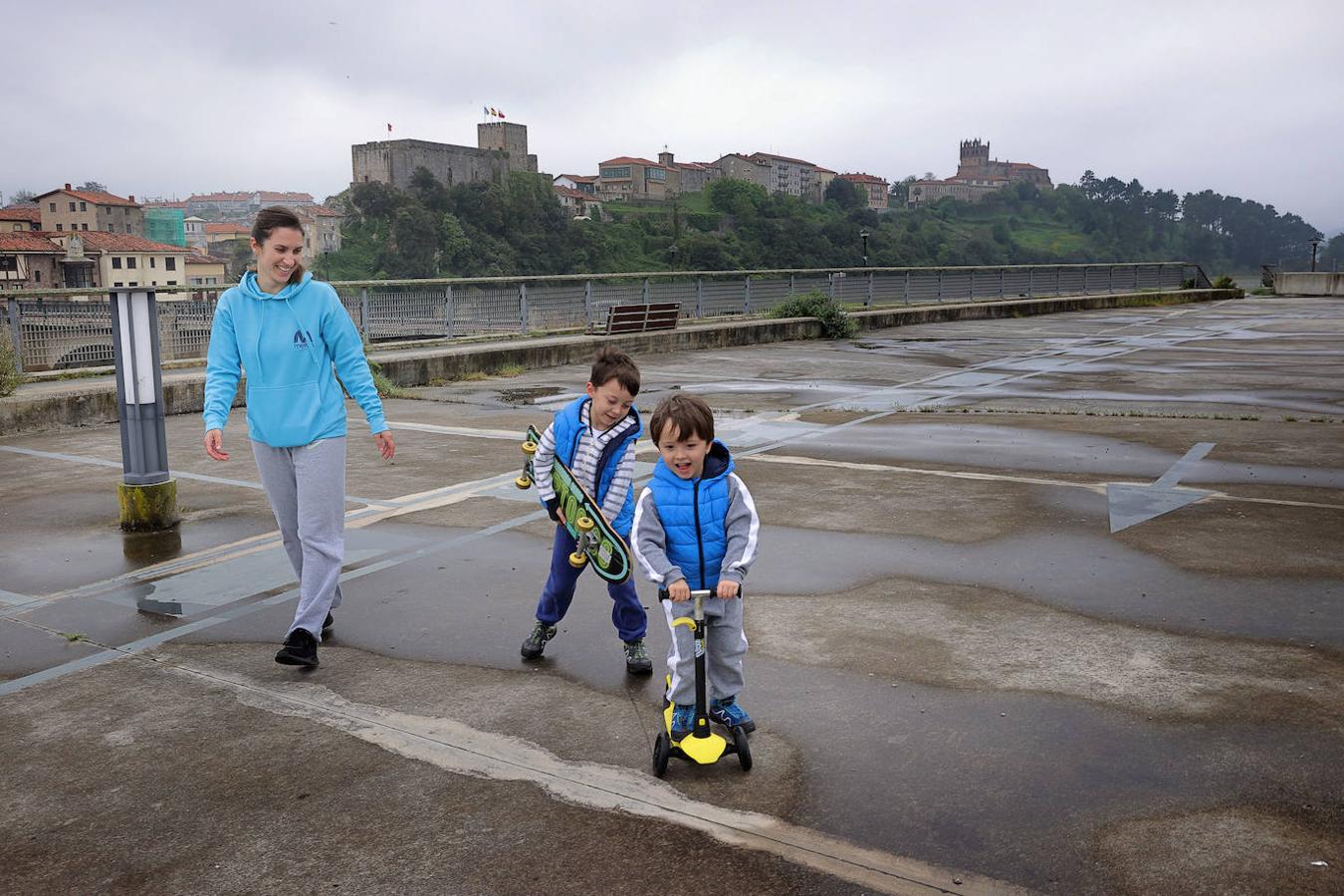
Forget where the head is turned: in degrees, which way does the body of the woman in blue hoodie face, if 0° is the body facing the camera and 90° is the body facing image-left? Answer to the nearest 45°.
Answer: approximately 0°

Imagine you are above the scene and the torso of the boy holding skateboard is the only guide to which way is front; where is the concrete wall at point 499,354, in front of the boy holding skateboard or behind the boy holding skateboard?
behind

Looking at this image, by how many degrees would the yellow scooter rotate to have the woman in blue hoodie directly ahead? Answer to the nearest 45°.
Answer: approximately 135° to its right

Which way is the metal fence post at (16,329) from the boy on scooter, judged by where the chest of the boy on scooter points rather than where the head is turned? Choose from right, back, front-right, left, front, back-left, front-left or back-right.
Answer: back-right

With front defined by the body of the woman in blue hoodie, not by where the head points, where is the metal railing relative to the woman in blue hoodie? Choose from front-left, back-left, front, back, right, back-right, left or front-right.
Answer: back

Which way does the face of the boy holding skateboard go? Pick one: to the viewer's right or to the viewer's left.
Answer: to the viewer's right

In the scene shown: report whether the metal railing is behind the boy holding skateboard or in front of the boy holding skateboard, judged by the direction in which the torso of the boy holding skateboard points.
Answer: behind

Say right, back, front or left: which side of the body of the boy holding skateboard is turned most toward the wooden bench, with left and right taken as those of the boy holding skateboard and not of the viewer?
back

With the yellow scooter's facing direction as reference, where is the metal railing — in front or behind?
behind
